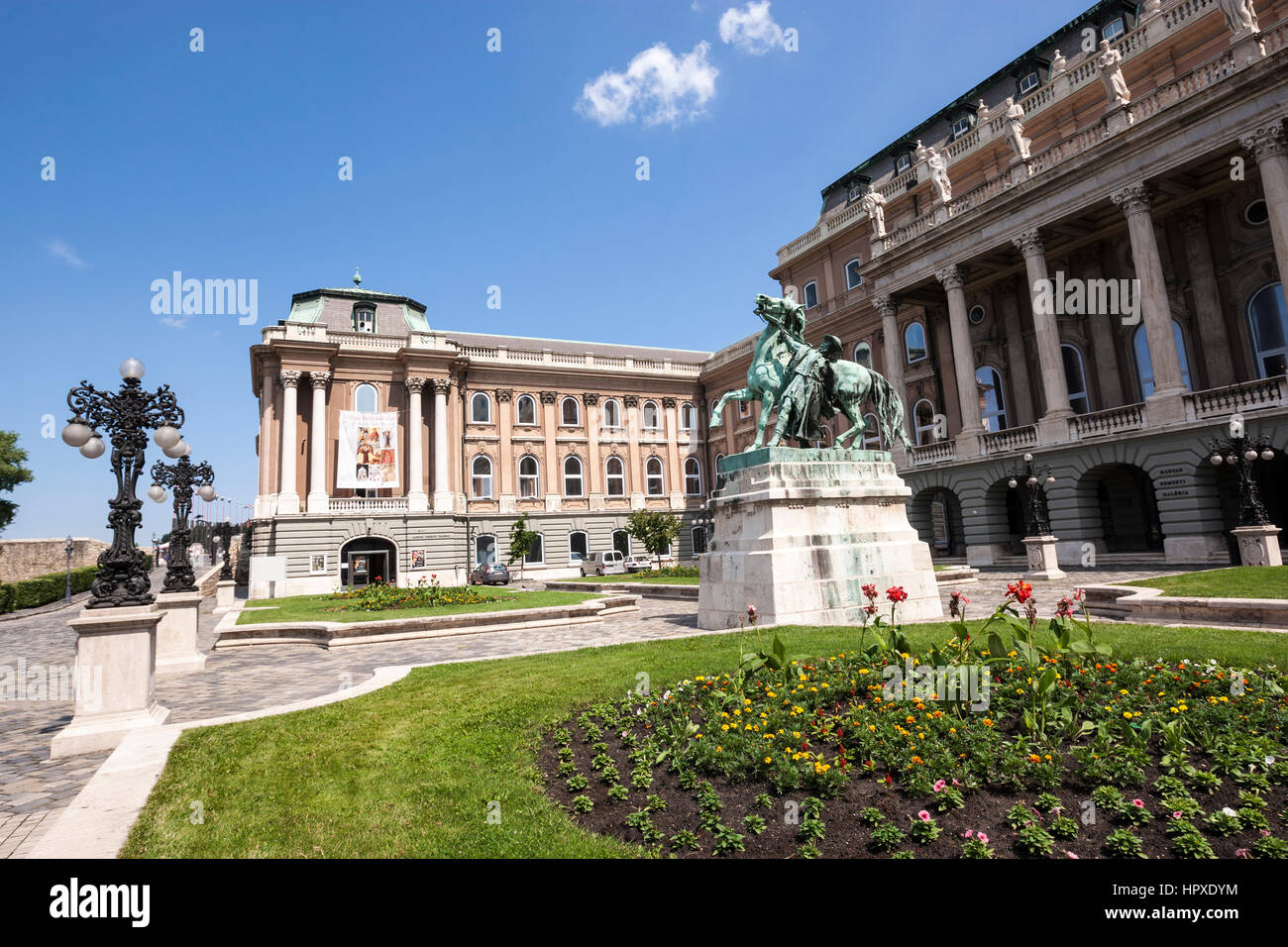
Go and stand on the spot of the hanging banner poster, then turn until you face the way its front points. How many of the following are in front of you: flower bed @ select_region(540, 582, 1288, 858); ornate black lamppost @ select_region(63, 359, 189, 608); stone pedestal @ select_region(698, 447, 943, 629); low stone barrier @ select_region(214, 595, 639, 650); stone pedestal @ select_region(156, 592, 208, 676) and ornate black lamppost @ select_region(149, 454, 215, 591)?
6

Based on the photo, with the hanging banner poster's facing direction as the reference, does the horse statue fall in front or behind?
in front

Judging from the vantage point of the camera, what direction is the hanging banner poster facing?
facing the viewer

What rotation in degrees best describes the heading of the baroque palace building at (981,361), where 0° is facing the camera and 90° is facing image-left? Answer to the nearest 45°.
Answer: approximately 45°

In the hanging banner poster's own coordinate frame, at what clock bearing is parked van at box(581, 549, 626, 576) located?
The parked van is roughly at 9 o'clock from the hanging banner poster.

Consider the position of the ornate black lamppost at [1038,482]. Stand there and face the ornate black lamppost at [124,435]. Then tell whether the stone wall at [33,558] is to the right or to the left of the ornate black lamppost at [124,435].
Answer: right

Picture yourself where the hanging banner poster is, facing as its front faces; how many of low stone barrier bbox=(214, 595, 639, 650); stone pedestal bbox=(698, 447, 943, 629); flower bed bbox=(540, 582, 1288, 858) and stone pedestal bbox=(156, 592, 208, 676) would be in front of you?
4

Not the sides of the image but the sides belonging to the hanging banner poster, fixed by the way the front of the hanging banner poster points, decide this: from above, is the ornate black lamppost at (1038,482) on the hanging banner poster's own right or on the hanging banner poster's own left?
on the hanging banner poster's own left

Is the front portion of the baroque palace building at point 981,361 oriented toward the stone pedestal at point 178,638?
yes

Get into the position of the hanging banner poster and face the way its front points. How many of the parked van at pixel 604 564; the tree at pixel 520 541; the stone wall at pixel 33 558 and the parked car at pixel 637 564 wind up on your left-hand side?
3

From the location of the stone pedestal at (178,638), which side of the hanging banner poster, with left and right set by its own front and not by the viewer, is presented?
front

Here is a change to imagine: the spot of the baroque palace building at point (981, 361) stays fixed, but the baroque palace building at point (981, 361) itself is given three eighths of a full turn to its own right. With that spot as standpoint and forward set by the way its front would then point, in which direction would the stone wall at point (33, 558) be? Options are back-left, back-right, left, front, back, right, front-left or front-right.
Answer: left

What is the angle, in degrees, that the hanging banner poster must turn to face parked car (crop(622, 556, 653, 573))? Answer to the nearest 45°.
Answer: approximately 90° to its left
